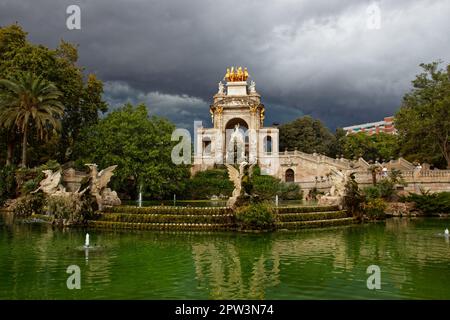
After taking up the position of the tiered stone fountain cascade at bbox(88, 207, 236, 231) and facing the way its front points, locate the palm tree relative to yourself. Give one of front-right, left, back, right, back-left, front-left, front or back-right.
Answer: back-right

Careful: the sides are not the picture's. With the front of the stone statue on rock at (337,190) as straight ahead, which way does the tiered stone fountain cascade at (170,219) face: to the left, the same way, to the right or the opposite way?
to the right

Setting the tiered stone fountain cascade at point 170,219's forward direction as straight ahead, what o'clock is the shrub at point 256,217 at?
The shrub is roughly at 10 o'clock from the tiered stone fountain cascade.

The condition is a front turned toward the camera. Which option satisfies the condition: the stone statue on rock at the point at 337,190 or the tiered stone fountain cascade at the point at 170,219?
the tiered stone fountain cascade

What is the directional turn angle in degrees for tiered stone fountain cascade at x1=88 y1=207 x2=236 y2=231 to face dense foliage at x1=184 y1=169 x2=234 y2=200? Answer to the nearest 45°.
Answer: approximately 180°

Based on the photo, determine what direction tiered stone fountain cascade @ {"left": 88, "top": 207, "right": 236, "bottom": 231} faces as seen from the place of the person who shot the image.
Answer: facing the viewer

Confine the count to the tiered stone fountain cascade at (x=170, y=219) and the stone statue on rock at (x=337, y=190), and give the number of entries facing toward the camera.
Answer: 1

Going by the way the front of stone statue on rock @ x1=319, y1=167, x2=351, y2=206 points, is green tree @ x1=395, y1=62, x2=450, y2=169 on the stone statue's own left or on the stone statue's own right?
on the stone statue's own left

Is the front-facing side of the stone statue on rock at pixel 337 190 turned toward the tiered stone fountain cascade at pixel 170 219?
no

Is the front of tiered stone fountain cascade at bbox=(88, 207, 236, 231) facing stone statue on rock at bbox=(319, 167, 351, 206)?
no

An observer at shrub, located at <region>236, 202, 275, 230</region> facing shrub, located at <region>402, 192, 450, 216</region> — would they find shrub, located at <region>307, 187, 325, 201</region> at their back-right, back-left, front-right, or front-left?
front-left
